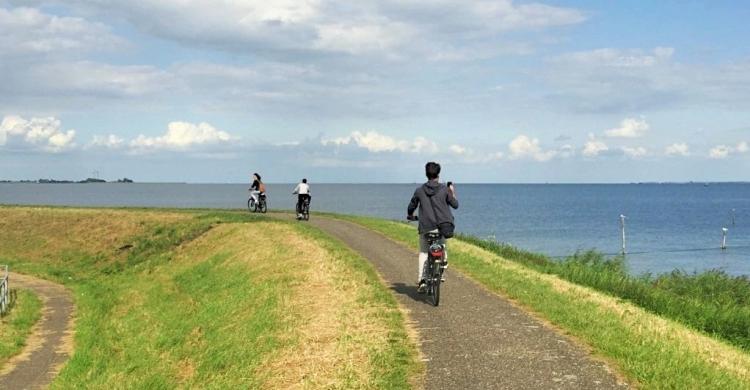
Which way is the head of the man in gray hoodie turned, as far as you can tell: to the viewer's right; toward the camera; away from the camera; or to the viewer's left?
away from the camera

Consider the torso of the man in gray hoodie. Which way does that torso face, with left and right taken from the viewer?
facing away from the viewer

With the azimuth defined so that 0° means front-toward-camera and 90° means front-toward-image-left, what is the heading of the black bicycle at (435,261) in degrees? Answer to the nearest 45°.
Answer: approximately 180°

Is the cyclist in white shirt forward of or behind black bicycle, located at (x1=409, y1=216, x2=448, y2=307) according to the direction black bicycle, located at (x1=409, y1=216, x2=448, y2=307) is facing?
forward

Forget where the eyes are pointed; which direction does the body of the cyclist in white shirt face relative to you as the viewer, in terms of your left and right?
facing away from the viewer and to the left of the viewer

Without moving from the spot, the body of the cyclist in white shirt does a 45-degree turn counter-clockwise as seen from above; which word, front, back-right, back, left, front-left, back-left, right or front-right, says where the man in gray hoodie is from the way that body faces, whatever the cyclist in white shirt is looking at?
left

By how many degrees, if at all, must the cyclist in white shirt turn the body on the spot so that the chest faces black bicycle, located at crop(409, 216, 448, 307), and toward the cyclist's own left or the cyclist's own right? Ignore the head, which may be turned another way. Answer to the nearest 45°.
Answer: approximately 135° to the cyclist's own left
